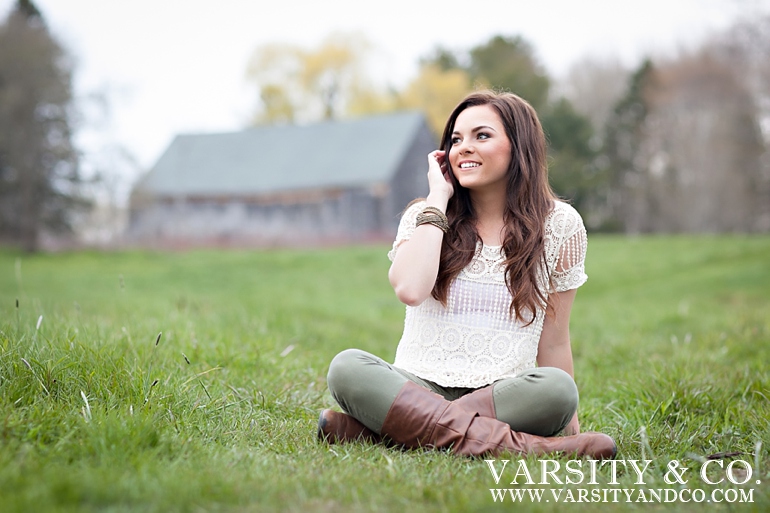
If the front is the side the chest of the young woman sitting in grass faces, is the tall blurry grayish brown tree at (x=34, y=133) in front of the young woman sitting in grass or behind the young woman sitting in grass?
behind

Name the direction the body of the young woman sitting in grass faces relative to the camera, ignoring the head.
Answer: toward the camera
